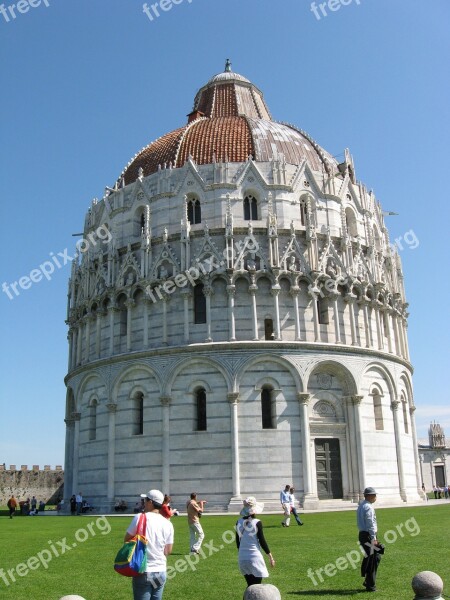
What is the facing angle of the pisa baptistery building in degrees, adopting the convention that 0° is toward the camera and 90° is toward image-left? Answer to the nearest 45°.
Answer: approximately 315°

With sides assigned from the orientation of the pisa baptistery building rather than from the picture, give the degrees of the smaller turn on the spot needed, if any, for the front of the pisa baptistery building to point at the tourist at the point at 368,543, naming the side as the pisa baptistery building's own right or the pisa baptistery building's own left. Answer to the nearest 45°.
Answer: approximately 45° to the pisa baptistery building's own right

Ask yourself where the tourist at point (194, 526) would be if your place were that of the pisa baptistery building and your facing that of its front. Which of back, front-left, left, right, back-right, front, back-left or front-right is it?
front-right

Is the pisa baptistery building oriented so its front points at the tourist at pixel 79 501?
no

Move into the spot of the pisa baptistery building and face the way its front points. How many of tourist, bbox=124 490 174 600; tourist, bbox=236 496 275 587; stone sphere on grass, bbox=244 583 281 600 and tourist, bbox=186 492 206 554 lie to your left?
0

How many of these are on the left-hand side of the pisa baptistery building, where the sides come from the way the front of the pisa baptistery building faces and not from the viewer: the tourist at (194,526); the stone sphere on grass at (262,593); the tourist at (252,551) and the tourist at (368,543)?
0

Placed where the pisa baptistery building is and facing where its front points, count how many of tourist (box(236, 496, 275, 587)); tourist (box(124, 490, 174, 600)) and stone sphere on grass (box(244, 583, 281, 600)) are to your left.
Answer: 0

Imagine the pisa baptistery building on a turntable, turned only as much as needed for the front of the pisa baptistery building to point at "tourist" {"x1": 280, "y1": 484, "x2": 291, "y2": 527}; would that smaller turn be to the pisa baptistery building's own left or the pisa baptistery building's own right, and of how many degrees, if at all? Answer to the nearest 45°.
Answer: approximately 45° to the pisa baptistery building's own right

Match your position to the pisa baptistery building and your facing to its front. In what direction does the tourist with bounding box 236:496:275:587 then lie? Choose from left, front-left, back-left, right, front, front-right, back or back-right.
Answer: front-right
